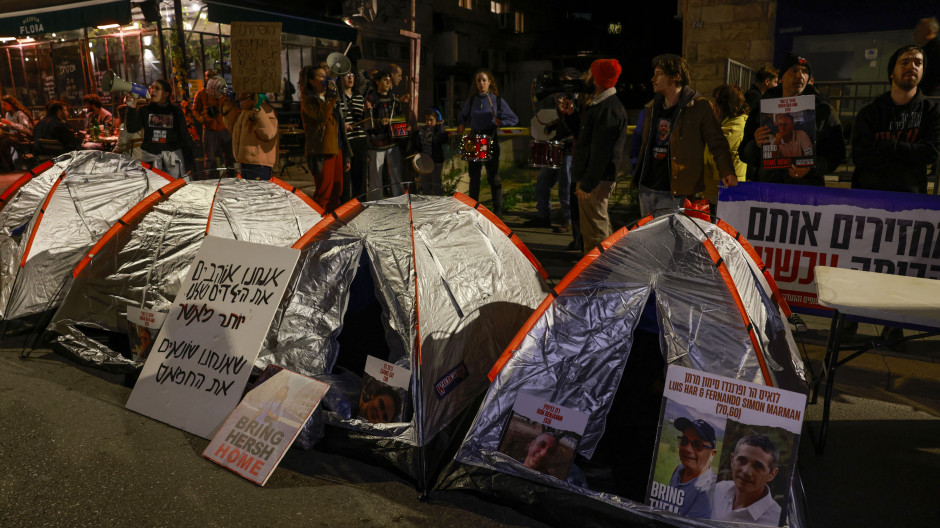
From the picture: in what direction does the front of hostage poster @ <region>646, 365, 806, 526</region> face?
toward the camera

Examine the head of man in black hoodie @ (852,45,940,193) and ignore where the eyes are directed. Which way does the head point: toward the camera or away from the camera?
toward the camera

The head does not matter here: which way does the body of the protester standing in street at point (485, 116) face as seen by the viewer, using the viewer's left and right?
facing the viewer

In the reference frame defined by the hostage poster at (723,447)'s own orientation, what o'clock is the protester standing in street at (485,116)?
The protester standing in street is roughly at 5 o'clock from the hostage poster.

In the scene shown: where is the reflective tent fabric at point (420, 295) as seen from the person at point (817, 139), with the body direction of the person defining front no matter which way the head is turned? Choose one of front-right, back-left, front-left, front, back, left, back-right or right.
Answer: front-right

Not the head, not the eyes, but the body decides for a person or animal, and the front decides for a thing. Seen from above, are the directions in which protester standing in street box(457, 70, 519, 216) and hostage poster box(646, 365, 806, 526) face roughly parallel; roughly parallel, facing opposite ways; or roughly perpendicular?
roughly parallel

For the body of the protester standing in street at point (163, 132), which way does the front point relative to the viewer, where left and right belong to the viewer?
facing the viewer and to the left of the viewer

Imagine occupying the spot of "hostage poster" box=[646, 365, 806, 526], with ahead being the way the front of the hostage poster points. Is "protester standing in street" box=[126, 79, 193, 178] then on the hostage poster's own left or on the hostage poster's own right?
on the hostage poster's own right

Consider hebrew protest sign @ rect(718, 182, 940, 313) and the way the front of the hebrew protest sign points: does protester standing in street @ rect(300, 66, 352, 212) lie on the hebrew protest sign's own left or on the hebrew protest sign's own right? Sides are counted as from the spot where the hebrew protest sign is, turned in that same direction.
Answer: on the hebrew protest sign's own right

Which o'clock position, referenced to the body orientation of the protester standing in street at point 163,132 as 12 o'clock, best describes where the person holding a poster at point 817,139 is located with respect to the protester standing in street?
The person holding a poster is roughly at 9 o'clock from the protester standing in street.

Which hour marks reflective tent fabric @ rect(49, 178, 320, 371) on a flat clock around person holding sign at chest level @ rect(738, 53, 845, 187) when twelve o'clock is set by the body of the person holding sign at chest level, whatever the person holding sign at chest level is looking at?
The reflective tent fabric is roughly at 2 o'clock from the person holding sign at chest level.

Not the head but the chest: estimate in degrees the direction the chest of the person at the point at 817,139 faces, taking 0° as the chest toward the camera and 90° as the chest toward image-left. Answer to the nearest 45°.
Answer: approximately 0°

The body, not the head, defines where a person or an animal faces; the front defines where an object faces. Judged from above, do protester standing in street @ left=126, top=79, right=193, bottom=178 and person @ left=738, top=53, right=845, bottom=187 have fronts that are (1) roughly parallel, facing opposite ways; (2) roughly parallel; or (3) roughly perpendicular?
roughly parallel

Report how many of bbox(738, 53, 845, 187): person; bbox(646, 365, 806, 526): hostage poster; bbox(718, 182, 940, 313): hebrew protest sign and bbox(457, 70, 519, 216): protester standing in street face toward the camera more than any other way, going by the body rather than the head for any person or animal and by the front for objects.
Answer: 4

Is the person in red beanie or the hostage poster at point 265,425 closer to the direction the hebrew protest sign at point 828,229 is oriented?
the hostage poster

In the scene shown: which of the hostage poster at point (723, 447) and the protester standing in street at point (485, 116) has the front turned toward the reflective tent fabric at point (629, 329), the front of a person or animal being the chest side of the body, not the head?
the protester standing in street
